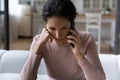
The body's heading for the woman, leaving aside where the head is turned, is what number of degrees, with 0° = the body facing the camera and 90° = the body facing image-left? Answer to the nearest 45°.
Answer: approximately 0°

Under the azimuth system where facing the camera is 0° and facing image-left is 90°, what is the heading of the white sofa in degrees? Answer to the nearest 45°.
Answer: approximately 0°
